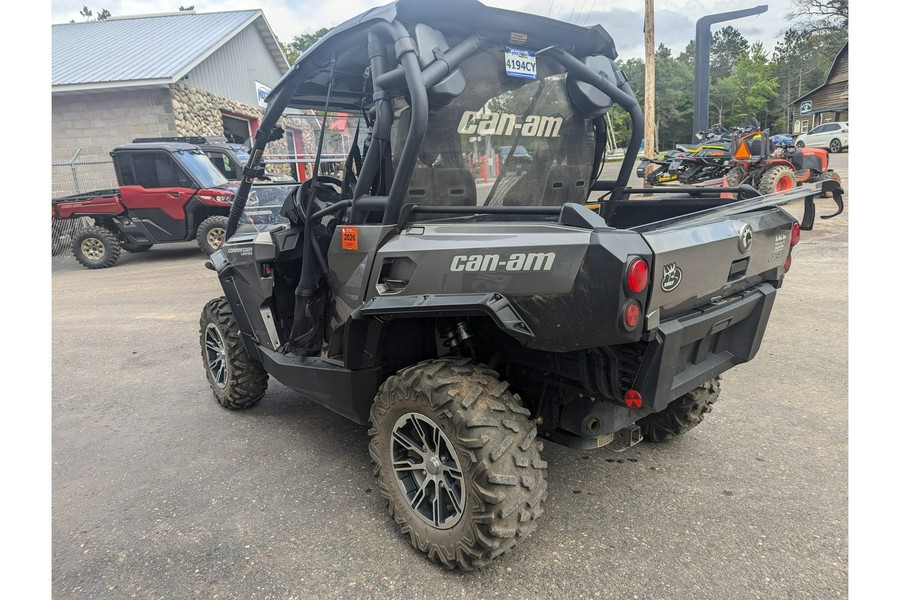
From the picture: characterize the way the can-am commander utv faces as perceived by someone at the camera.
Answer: facing away from the viewer and to the left of the viewer

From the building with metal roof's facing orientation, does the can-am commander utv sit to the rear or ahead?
ahead

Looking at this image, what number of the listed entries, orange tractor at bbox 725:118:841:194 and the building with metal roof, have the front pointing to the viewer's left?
0

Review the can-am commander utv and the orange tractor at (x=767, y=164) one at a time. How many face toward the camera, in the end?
0

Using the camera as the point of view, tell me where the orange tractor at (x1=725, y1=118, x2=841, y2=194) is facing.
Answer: facing away from the viewer and to the right of the viewer

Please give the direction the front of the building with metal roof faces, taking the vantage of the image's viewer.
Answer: facing the viewer and to the right of the viewer

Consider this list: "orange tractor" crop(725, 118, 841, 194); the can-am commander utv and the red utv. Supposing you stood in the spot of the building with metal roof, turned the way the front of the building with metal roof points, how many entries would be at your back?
0

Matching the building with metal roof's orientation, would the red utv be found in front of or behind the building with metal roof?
in front
